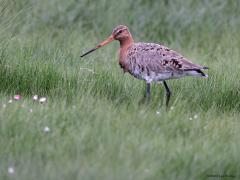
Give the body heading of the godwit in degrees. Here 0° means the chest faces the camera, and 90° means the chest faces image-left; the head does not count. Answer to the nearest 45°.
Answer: approximately 90°
